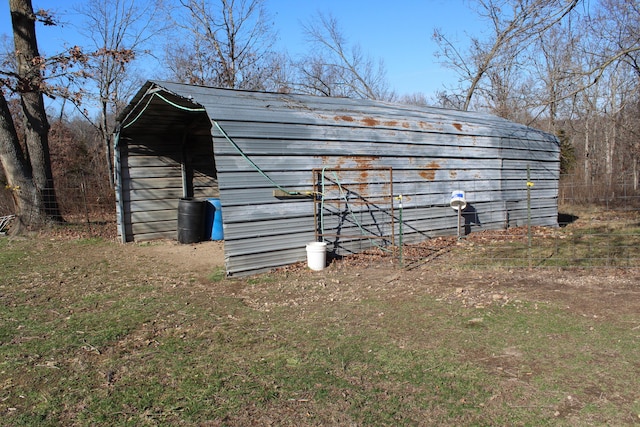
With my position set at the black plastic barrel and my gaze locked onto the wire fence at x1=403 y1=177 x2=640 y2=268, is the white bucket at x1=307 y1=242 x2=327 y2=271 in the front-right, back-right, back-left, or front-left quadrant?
front-right

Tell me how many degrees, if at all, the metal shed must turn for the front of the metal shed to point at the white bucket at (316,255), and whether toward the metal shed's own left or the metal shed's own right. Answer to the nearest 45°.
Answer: approximately 45° to the metal shed's own left

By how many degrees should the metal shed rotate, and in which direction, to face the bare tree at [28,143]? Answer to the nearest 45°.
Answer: approximately 45° to its right

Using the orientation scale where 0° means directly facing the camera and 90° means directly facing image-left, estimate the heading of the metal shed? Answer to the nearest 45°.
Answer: approximately 45°

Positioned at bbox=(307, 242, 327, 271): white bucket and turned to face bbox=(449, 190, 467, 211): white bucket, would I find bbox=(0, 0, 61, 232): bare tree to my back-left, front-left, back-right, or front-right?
back-left

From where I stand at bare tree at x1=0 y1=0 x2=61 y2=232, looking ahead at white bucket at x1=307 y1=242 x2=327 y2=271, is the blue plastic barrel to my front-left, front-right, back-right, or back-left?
front-left
